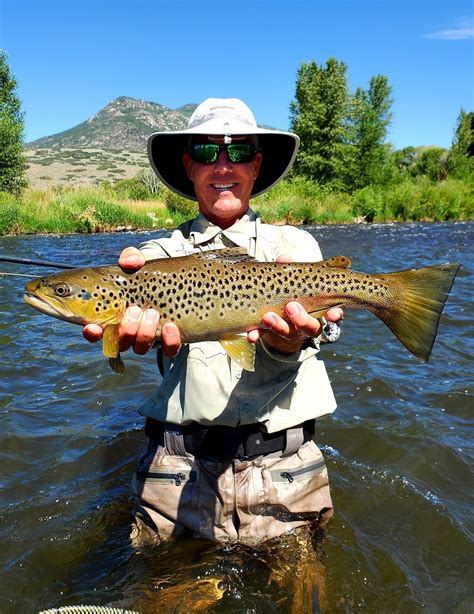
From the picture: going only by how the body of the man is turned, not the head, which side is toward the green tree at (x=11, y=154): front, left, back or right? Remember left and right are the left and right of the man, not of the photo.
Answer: back

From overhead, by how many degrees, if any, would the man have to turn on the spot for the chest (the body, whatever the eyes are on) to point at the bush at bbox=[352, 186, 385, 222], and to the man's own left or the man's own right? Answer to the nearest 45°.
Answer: approximately 180°

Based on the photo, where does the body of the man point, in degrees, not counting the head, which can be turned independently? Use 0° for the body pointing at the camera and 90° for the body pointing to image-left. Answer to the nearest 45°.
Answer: approximately 0°

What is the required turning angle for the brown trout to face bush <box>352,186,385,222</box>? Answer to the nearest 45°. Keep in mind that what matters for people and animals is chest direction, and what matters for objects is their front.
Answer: approximately 90° to its right

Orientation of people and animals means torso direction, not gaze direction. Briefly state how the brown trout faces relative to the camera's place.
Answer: facing to the left of the viewer

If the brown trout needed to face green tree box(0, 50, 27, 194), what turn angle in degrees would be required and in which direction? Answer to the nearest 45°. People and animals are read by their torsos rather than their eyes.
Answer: approximately 45° to its right
